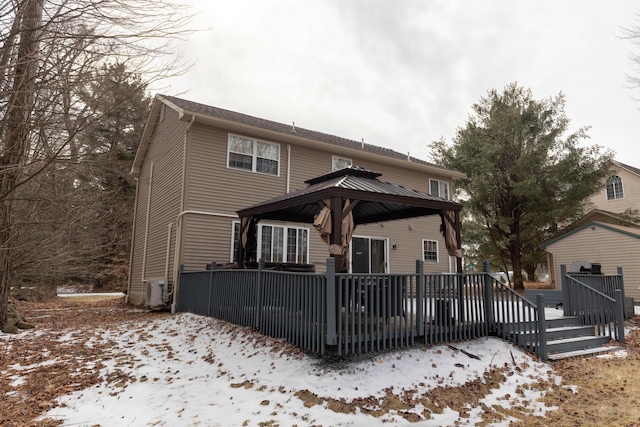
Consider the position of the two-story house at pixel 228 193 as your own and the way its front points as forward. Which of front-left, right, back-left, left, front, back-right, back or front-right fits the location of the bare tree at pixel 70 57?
back-left

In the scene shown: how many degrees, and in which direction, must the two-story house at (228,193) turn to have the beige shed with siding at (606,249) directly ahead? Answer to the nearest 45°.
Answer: approximately 135° to its right

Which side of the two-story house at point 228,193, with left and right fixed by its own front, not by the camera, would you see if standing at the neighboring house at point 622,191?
right

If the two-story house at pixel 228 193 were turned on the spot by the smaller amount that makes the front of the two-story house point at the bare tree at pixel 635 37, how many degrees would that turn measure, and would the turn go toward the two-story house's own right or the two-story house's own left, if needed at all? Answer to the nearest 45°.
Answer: approximately 135° to the two-story house's own right

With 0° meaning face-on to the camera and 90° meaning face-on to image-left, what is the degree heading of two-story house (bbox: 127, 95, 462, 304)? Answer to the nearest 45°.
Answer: approximately 135°
